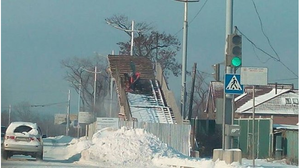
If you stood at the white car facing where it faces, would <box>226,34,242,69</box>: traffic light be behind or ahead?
behind

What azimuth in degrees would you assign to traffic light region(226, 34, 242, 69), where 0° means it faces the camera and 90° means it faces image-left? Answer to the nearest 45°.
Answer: approximately 0°

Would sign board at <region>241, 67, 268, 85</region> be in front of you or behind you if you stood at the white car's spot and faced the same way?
behind

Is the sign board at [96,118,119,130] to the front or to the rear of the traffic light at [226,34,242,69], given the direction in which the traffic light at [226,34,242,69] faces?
to the rear
